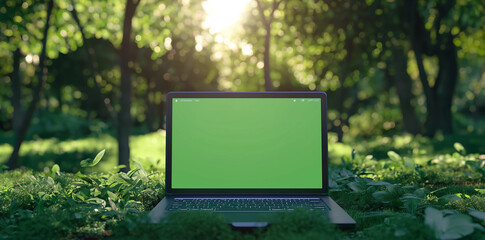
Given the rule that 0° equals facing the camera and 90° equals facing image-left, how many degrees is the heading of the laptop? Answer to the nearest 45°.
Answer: approximately 0°

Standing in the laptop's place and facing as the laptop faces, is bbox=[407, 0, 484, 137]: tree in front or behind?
behind
